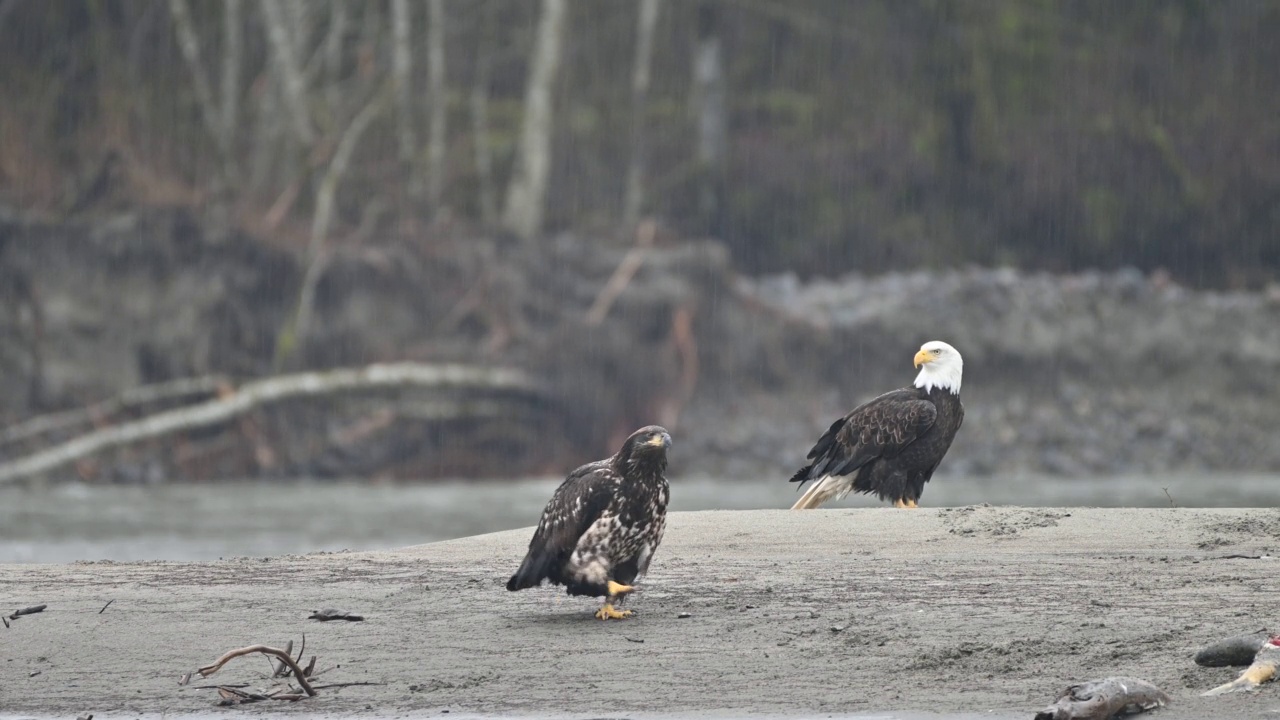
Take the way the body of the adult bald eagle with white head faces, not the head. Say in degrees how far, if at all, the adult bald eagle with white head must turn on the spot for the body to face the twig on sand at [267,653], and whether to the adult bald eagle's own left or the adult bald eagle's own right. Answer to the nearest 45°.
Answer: approximately 135° to the adult bald eagle's own right

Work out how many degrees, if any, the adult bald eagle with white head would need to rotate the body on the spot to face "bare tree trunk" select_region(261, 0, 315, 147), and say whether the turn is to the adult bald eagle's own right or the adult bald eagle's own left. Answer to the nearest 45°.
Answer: approximately 135° to the adult bald eagle's own left

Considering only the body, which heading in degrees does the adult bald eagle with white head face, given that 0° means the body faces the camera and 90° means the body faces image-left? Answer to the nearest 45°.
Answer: approximately 270°

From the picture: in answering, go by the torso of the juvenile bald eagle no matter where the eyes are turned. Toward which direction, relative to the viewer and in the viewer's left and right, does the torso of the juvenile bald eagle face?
facing the viewer and to the right of the viewer

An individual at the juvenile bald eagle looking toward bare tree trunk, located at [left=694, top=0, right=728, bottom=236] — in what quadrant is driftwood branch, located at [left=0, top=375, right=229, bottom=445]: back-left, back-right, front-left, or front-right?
front-left

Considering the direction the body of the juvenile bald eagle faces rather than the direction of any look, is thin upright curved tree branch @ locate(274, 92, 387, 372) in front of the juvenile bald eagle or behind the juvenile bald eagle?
behind

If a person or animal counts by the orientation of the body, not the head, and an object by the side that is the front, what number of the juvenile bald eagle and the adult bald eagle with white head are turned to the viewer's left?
0
